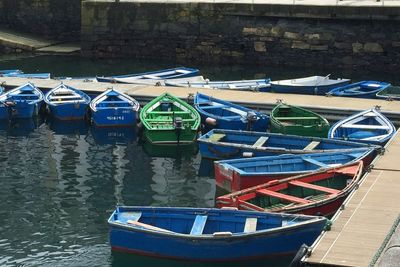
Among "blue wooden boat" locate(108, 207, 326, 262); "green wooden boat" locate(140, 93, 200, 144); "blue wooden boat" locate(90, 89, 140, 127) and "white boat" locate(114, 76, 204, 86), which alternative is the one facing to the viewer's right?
"blue wooden boat" locate(108, 207, 326, 262)

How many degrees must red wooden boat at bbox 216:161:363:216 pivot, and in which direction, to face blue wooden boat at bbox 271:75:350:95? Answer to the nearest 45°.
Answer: approximately 45° to its left

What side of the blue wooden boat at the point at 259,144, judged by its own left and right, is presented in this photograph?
right

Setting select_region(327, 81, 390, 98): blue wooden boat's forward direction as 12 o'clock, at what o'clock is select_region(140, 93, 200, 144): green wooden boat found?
The green wooden boat is roughly at 12 o'clock from the blue wooden boat.

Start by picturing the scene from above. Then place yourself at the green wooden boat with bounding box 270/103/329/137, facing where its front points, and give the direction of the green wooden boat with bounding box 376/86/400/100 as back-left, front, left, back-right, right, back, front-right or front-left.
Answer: right

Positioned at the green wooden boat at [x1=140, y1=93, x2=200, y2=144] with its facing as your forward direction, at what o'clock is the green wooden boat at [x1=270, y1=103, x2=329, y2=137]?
the green wooden boat at [x1=270, y1=103, x2=329, y2=137] is roughly at 3 o'clock from the green wooden boat at [x1=140, y1=93, x2=200, y2=144].

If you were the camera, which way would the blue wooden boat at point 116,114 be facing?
facing away from the viewer

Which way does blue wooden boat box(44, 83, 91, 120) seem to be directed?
away from the camera

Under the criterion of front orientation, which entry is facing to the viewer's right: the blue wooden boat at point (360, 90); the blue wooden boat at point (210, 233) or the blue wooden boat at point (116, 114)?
the blue wooden boat at point (210, 233)

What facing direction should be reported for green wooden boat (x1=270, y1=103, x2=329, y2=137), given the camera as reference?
facing away from the viewer and to the left of the viewer

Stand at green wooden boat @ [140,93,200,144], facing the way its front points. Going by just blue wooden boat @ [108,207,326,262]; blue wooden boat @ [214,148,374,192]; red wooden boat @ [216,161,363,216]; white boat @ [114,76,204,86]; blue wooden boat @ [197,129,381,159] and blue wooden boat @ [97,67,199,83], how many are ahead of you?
2

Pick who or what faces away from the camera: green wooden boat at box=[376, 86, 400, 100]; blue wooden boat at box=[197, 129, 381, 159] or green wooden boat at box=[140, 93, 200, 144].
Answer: the green wooden boat at box=[140, 93, 200, 144]
